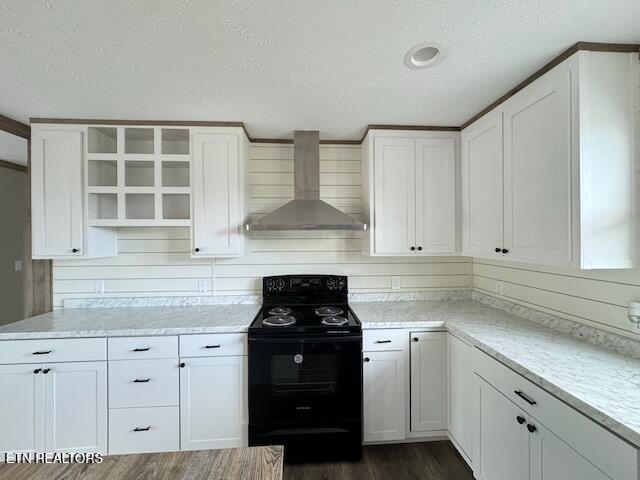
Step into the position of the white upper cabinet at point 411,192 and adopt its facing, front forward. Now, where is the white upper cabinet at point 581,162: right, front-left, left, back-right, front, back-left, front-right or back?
front-left

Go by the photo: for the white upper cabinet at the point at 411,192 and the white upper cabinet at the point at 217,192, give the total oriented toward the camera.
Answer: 2

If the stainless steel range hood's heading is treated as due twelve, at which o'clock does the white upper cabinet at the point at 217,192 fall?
The white upper cabinet is roughly at 3 o'clock from the stainless steel range hood.

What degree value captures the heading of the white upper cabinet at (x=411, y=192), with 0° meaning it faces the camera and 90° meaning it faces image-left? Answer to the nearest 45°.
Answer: approximately 0°

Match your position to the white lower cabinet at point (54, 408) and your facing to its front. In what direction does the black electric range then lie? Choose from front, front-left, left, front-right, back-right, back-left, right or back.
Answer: left

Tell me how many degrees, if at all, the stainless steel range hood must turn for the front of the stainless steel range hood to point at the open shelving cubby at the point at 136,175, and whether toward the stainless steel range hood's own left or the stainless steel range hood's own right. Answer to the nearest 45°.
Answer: approximately 90° to the stainless steel range hood's own right

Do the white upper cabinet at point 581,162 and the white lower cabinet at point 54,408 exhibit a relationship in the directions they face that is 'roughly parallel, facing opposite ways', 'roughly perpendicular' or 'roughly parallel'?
roughly perpendicular
